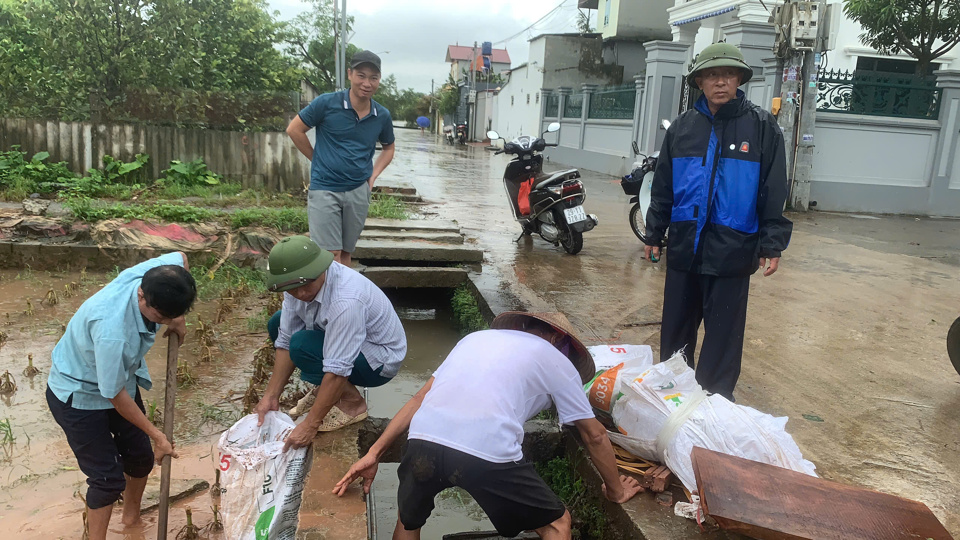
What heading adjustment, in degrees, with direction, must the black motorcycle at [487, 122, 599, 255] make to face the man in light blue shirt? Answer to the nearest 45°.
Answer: approximately 135° to its left

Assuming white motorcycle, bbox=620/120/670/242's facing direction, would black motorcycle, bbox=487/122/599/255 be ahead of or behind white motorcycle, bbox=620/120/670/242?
ahead

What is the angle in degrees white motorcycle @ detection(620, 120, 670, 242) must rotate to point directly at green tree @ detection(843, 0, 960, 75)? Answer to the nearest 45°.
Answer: approximately 180°

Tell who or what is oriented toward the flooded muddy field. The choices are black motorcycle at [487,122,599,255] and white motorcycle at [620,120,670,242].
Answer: white motorcycle at [620,120,670,242]

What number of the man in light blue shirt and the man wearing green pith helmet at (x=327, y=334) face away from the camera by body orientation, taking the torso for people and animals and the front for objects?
0

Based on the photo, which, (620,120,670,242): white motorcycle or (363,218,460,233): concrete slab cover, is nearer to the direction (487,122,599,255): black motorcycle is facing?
the concrete slab cover

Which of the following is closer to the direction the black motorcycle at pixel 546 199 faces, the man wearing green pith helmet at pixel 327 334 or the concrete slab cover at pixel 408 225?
the concrete slab cover

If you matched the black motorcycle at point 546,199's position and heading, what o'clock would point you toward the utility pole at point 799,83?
The utility pole is roughly at 3 o'clock from the black motorcycle.

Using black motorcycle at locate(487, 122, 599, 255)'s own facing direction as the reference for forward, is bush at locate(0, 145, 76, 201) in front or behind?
in front

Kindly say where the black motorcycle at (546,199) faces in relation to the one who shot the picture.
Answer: facing away from the viewer and to the left of the viewer

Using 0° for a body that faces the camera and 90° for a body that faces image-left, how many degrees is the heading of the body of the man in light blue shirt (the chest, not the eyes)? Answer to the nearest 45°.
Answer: approximately 315°
